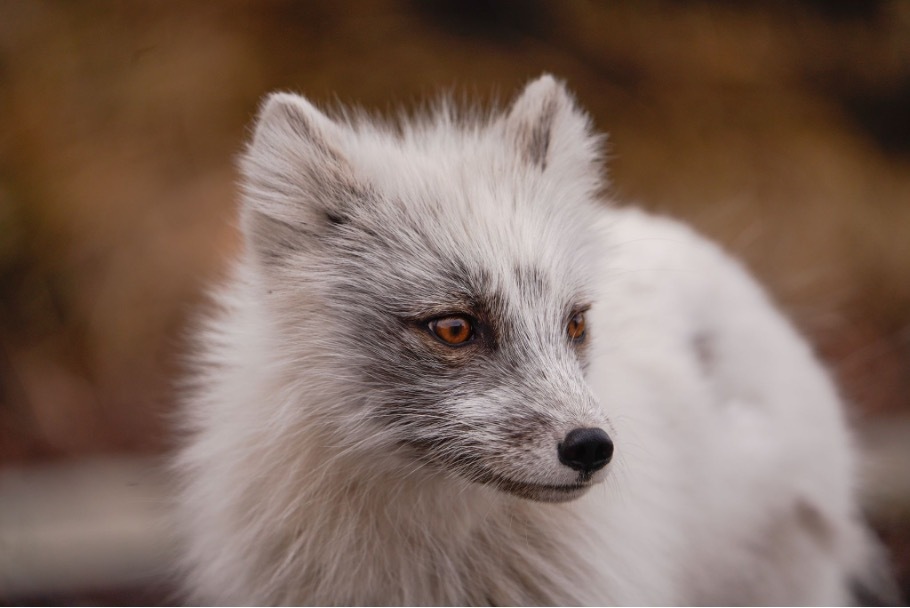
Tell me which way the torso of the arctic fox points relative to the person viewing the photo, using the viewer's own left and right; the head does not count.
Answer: facing the viewer and to the left of the viewer
